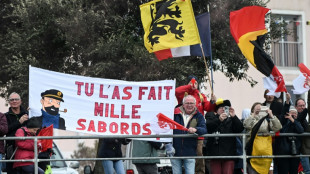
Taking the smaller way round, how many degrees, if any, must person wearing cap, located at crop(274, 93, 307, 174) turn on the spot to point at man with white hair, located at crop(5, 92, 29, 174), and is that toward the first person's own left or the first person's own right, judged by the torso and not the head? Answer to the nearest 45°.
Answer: approximately 90° to the first person's own right

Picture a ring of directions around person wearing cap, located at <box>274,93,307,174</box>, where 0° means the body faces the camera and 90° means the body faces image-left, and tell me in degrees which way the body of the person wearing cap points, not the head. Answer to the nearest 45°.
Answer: approximately 0°

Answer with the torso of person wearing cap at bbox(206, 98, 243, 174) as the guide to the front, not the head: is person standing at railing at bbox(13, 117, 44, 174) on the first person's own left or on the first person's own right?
on the first person's own right

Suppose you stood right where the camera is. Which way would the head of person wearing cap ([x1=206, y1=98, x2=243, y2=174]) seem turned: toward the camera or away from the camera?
toward the camera

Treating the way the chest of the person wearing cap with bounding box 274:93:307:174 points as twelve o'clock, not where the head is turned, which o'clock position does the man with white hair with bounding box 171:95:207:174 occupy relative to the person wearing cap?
The man with white hair is roughly at 2 o'clock from the person wearing cap.

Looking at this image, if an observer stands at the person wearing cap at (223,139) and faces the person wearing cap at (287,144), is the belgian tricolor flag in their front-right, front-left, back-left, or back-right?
front-left

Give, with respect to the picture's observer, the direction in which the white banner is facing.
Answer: facing the viewer

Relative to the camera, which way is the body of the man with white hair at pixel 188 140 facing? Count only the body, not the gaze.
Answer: toward the camera

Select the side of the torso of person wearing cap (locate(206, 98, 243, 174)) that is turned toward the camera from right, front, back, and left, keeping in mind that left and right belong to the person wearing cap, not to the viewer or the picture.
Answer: front

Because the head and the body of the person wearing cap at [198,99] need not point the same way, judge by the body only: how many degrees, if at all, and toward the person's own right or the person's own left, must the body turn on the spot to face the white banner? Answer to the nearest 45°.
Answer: approximately 90° to the person's own right
